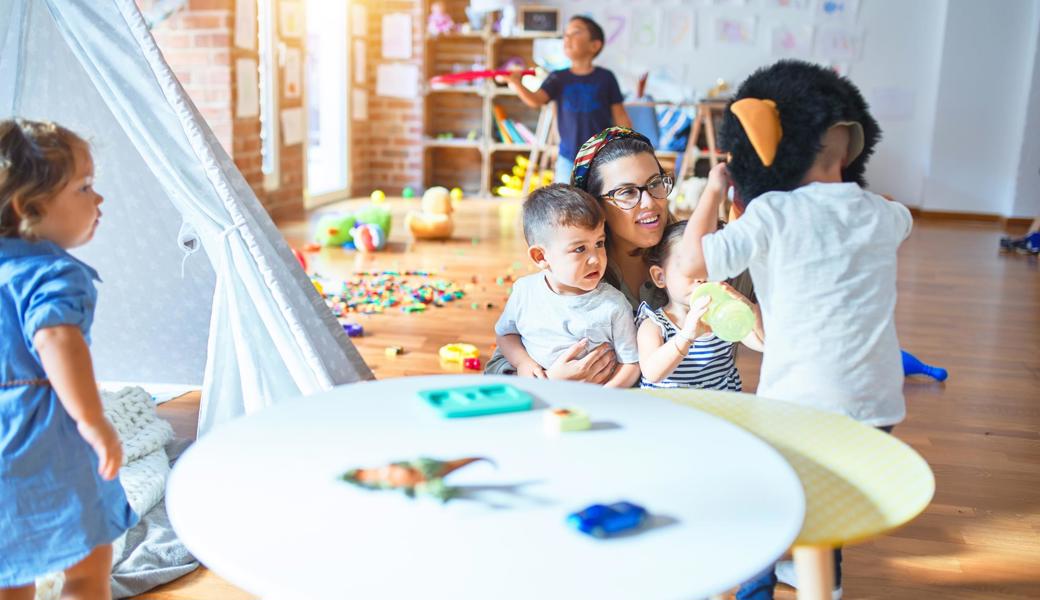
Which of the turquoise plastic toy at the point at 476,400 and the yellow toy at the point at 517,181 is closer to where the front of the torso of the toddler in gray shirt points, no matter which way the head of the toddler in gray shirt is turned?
the turquoise plastic toy

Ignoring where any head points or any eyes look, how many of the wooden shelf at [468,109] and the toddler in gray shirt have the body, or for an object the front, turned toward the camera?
2

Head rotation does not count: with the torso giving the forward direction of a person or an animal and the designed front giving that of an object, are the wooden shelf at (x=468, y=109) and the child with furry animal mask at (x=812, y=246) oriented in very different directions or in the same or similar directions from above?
very different directions

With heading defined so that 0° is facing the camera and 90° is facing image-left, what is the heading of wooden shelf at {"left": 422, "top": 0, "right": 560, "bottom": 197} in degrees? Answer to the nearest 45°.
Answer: approximately 0°

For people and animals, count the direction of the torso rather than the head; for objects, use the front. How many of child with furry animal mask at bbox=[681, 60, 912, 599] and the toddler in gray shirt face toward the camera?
1

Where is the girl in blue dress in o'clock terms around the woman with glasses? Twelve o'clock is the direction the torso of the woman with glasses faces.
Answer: The girl in blue dress is roughly at 3 o'clock from the woman with glasses.

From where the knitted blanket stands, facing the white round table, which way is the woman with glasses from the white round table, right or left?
left

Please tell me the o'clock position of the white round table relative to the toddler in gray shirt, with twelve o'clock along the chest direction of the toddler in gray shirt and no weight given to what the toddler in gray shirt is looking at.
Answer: The white round table is roughly at 12 o'clock from the toddler in gray shirt.

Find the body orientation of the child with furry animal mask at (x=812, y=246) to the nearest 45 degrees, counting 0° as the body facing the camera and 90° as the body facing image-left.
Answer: approximately 135°

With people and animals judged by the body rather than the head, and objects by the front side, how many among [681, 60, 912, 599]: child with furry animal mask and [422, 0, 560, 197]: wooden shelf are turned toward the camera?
1

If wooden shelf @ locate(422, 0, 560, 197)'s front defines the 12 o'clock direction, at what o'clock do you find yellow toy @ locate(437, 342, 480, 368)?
The yellow toy is roughly at 12 o'clock from the wooden shelf.
